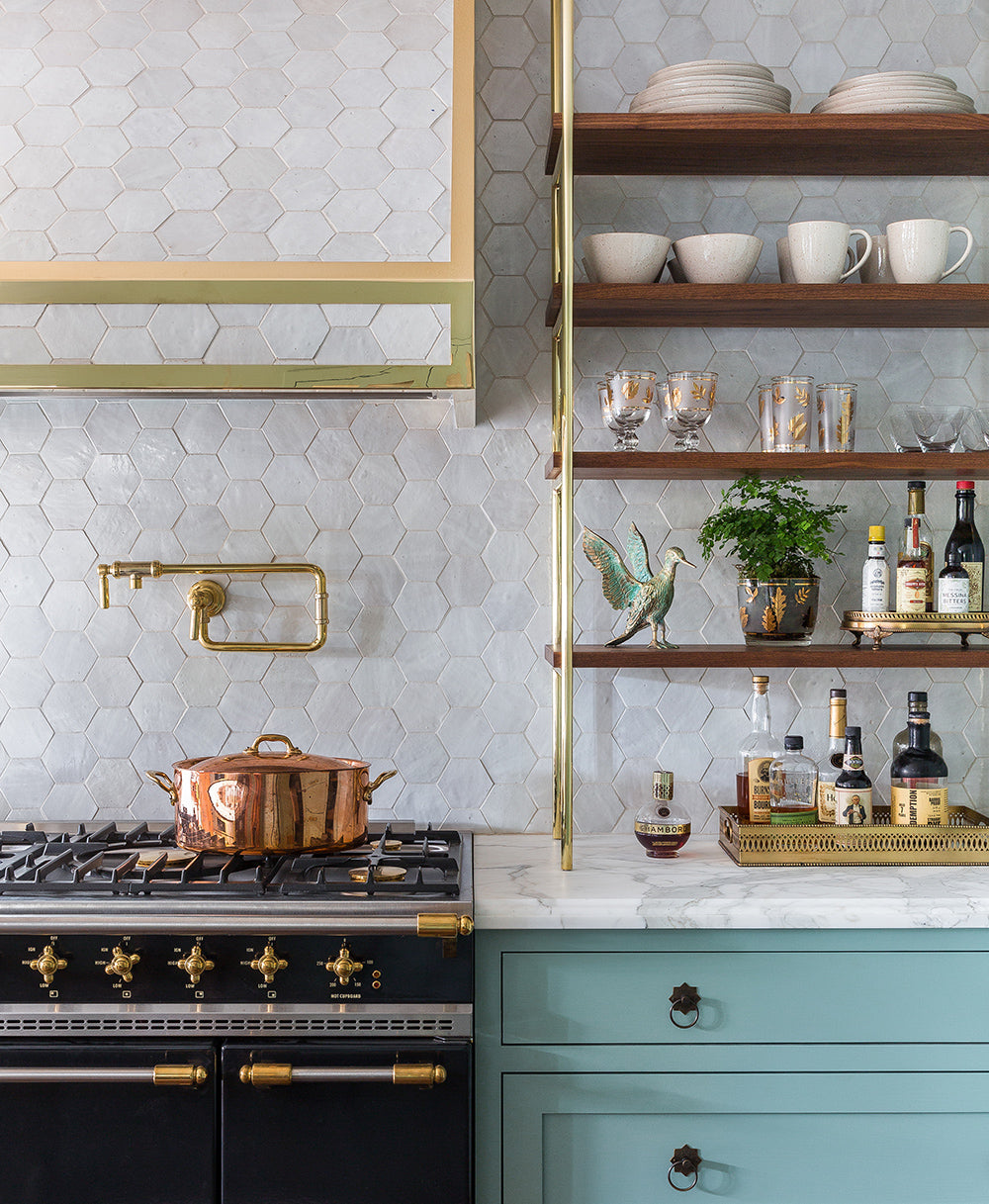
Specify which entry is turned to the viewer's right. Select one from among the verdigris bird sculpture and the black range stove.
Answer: the verdigris bird sculpture

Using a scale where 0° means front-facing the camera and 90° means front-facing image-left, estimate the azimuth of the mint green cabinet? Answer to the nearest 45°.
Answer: approximately 0°

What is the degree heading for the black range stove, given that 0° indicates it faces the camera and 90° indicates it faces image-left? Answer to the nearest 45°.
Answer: approximately 0°

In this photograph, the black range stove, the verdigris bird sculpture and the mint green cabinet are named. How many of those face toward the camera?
2

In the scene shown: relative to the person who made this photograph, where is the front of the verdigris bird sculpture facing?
facing to the right of the viewer

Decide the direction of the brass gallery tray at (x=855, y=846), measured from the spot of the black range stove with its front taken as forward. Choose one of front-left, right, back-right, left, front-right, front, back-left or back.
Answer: left
